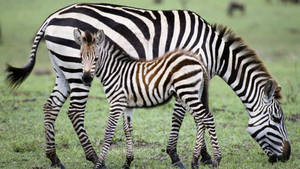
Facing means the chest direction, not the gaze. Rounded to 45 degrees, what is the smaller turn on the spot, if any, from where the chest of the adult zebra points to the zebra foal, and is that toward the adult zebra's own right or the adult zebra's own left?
approximately 90° to the adult zebra's own right

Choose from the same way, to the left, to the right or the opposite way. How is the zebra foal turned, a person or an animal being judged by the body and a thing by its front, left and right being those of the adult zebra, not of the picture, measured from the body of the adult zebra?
the opposite way

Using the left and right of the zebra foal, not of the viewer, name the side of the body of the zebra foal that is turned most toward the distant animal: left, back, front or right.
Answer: right

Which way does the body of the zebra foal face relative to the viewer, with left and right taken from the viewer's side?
facing to the left of the viewer

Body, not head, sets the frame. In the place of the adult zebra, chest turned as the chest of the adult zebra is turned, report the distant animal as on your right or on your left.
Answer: on your left

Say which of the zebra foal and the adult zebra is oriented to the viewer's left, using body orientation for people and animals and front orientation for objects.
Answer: the zebra foal

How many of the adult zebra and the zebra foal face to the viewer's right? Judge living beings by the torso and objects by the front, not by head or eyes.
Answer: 1

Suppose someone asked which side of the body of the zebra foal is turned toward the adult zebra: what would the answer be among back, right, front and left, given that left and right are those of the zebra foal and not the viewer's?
right

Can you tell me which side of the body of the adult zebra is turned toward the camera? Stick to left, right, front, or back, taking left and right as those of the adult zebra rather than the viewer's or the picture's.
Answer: right
